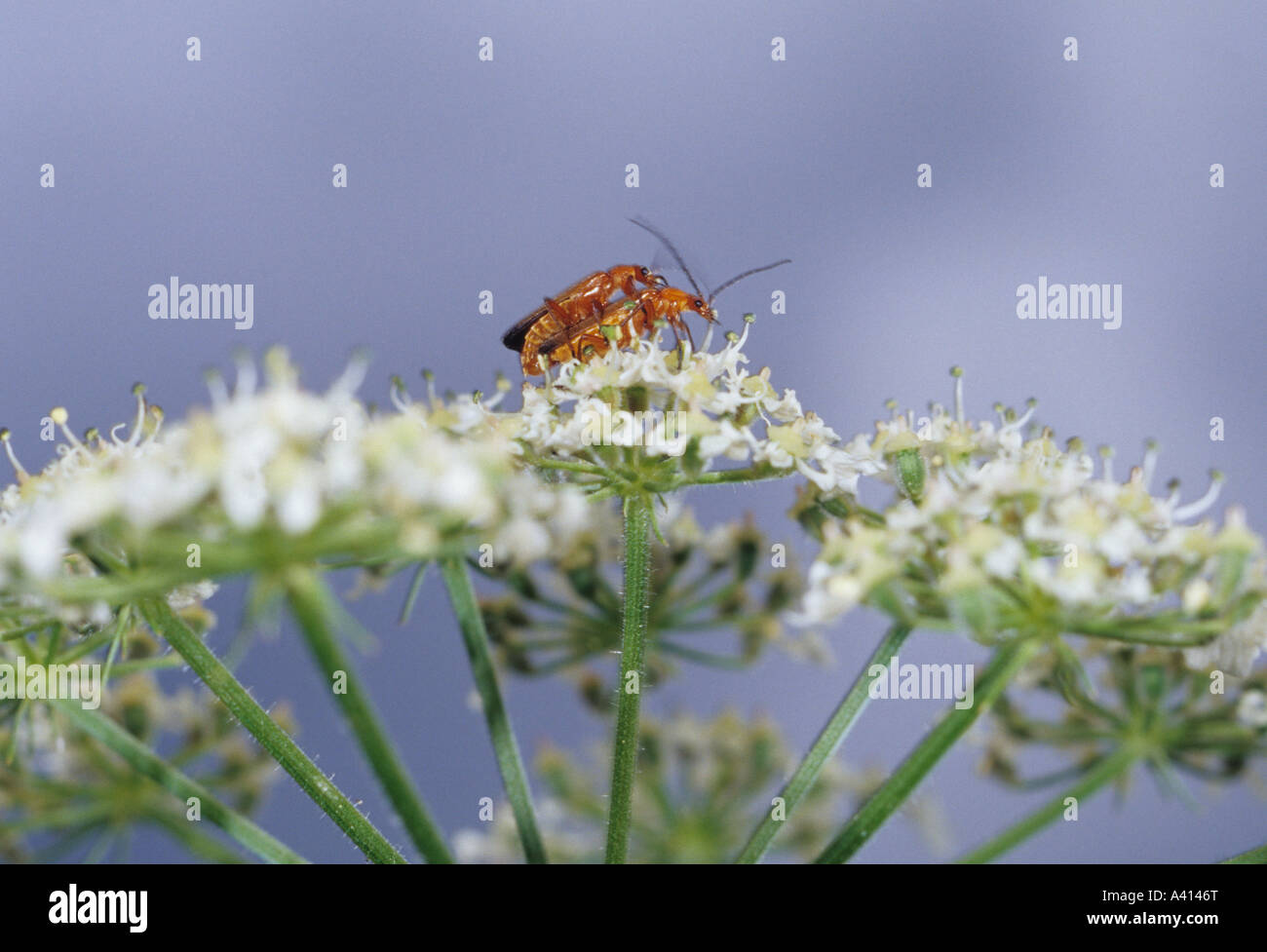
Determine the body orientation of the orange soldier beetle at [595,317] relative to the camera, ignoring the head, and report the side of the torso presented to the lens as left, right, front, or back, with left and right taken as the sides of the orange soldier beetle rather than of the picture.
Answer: right

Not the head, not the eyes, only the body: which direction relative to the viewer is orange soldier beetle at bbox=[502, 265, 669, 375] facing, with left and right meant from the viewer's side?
facing to the right of the viewer
